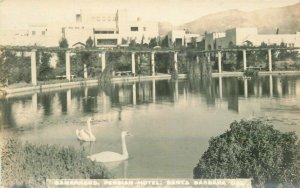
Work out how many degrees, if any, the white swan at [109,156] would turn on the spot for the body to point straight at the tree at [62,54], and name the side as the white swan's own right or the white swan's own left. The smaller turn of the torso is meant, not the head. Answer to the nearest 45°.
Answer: approximately 90° to the white swan's own left

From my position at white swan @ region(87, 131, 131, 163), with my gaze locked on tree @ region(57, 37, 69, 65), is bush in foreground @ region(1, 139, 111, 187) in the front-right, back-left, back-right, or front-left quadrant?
back-left

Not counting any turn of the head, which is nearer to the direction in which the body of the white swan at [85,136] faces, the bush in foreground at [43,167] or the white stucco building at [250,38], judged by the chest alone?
the bush in foreground

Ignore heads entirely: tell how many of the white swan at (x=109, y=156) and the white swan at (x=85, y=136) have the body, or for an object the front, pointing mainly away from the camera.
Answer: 0

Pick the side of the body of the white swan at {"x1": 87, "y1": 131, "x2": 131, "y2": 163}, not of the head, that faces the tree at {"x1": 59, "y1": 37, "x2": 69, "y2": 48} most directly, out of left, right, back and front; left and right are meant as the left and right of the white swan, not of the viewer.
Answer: left

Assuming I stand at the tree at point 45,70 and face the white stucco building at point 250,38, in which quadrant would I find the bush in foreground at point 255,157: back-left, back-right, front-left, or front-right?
front-right

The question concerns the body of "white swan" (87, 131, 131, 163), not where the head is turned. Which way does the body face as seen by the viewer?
to the viewer's right

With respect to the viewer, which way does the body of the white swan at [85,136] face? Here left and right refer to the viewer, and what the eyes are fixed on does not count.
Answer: facing the viewer and to the right of the viewer

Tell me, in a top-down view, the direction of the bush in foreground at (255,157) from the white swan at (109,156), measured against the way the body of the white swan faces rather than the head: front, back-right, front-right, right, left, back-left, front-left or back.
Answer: front-right

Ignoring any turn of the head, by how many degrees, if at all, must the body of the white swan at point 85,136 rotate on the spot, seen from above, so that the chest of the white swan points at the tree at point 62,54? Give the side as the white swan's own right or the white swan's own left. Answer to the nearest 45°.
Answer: approximately 135° to the white swan's own left

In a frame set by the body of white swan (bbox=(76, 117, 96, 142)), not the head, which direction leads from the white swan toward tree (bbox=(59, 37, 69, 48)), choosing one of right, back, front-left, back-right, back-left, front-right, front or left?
back-left

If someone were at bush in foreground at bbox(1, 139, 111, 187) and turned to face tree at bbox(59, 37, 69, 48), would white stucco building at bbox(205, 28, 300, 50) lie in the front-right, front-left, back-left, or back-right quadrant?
front-right
